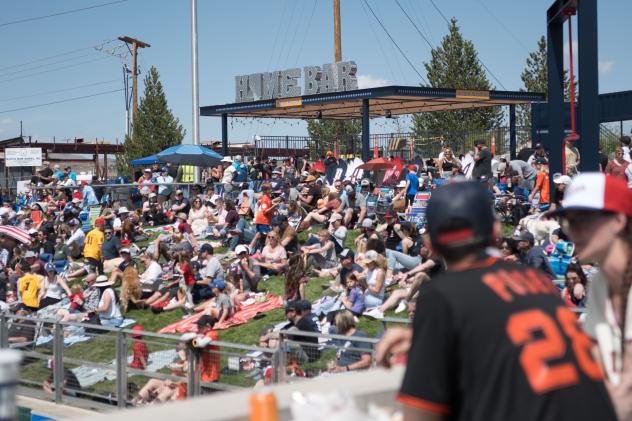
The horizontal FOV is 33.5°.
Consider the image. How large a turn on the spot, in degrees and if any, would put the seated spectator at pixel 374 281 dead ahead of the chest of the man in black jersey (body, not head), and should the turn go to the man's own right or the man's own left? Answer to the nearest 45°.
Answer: approximately 45° to the man's own right

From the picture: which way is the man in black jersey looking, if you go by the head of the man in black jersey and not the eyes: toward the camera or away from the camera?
away from the camera

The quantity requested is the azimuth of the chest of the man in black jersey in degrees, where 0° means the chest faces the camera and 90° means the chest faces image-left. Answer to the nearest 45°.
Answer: approximately 135°

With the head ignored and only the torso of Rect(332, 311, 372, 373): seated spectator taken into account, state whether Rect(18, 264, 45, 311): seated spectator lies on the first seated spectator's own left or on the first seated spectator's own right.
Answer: on the first seated spectator's own right

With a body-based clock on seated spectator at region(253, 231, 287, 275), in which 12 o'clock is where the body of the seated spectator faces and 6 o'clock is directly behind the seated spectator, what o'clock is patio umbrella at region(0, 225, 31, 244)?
The patio umbrella is roughly at 3 o'clock from the seated spectator.

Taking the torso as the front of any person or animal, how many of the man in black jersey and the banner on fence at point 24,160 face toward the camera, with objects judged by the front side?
1

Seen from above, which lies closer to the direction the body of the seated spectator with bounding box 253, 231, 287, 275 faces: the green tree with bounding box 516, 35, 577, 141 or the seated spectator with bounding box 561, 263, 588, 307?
the seated spectator

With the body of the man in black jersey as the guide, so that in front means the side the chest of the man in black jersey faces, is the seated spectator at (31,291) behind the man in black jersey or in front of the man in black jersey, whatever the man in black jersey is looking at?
in front

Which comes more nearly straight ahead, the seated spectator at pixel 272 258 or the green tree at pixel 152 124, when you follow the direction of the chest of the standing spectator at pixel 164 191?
the seated spectator

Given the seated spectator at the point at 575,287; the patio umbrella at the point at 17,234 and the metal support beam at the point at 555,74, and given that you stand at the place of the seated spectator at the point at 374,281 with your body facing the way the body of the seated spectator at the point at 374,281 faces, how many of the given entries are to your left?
2
